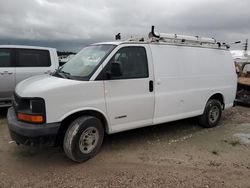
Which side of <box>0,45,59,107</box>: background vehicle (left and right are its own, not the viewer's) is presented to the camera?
left

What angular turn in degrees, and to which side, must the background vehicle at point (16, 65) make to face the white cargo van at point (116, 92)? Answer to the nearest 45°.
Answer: approximately 135° to its left

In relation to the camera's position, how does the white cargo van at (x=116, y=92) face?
facing the viewer and to the left of the viewer

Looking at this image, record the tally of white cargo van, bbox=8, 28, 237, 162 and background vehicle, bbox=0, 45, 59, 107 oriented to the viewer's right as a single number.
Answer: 0

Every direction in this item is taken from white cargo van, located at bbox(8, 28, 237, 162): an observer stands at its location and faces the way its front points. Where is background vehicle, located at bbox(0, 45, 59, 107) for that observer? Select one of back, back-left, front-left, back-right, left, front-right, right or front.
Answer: right

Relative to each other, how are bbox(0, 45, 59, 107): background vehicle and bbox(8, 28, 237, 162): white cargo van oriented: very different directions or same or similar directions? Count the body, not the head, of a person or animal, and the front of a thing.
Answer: same or similar directions
